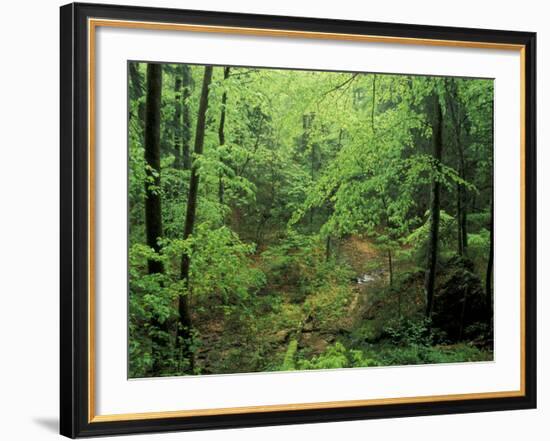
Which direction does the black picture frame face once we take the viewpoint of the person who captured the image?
facing the viewer and to the right of the viewer
